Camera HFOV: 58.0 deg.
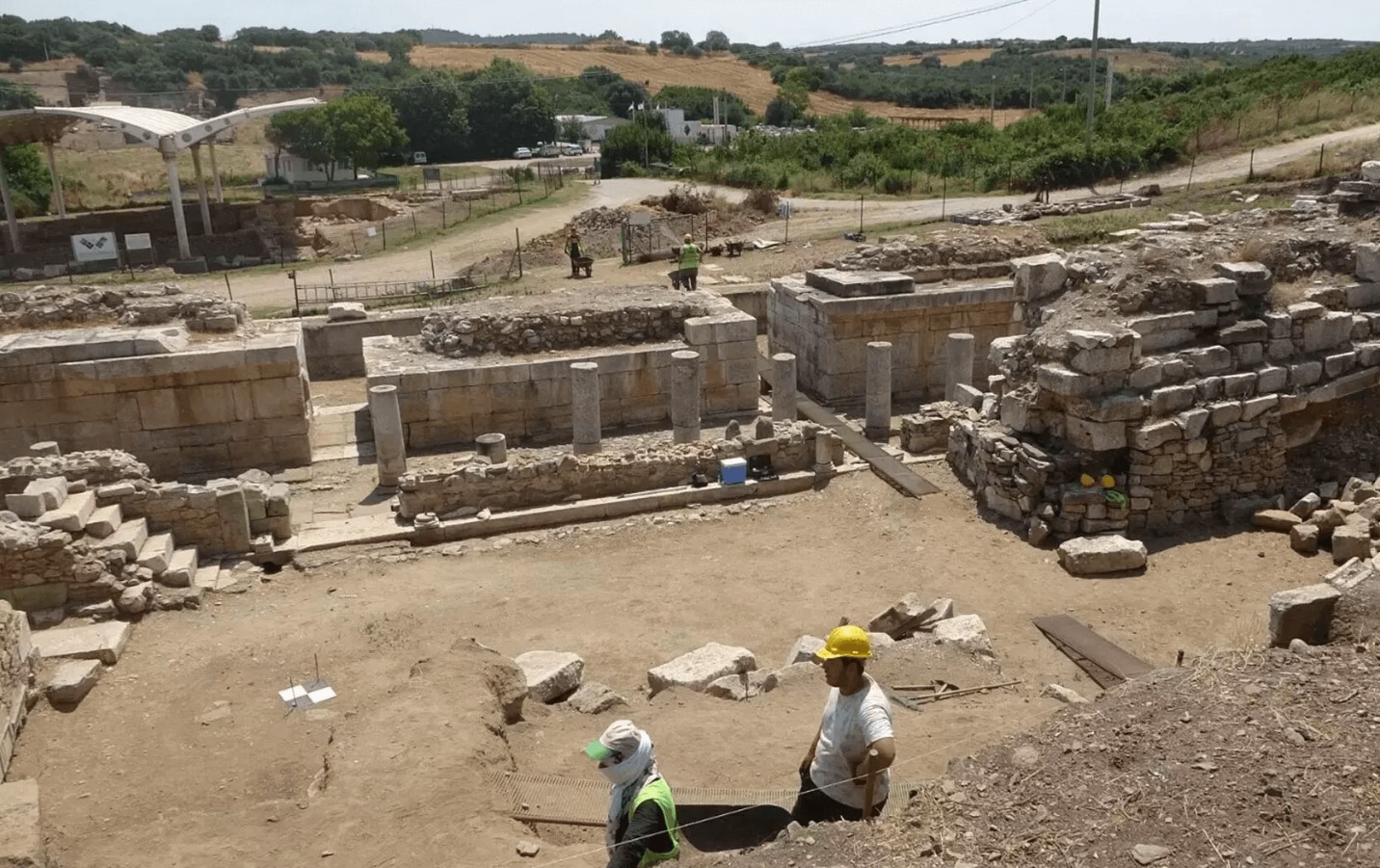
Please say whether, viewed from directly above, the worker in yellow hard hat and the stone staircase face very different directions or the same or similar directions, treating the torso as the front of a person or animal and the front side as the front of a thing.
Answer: very different directions

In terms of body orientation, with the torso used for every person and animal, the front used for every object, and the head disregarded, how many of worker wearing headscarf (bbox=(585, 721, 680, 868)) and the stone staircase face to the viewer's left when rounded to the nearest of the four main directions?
1

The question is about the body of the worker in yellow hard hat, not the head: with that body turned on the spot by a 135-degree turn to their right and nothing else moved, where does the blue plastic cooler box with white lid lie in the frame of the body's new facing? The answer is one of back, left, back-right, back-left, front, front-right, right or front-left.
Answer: front

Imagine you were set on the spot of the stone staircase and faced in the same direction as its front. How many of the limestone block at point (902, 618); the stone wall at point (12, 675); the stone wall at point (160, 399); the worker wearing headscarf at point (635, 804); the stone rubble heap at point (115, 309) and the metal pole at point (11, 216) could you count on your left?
3

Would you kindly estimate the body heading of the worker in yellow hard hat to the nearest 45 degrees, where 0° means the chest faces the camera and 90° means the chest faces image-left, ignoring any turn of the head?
approximately 45°

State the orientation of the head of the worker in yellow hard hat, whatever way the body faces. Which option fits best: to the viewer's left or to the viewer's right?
to the viewer's left

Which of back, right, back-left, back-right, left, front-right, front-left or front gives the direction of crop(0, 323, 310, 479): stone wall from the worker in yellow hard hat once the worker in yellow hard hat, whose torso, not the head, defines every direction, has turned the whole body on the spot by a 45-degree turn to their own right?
front-right

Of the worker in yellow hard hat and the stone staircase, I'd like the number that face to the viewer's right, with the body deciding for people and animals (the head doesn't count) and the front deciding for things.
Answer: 1

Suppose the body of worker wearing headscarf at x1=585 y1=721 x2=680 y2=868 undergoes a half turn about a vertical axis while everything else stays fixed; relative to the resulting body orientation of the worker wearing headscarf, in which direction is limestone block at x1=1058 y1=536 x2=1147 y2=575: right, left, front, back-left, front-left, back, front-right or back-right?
front-left

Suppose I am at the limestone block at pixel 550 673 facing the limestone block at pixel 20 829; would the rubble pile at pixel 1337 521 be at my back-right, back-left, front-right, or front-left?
back-left

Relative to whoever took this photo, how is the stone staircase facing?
facing to the right of the viewer

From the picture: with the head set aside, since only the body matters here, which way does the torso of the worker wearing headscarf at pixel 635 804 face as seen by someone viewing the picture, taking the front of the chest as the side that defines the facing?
to the viewer's left

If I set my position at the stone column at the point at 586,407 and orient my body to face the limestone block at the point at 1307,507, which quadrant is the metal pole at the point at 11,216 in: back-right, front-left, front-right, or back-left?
back-left

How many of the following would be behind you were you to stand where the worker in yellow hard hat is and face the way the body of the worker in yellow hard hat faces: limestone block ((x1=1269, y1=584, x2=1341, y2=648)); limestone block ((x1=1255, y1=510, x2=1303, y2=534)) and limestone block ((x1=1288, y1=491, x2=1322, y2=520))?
3

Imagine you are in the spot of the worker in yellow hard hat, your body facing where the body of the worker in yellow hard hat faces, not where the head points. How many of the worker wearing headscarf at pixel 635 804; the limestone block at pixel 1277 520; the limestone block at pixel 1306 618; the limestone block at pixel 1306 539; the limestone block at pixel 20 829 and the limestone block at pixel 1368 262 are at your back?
4
